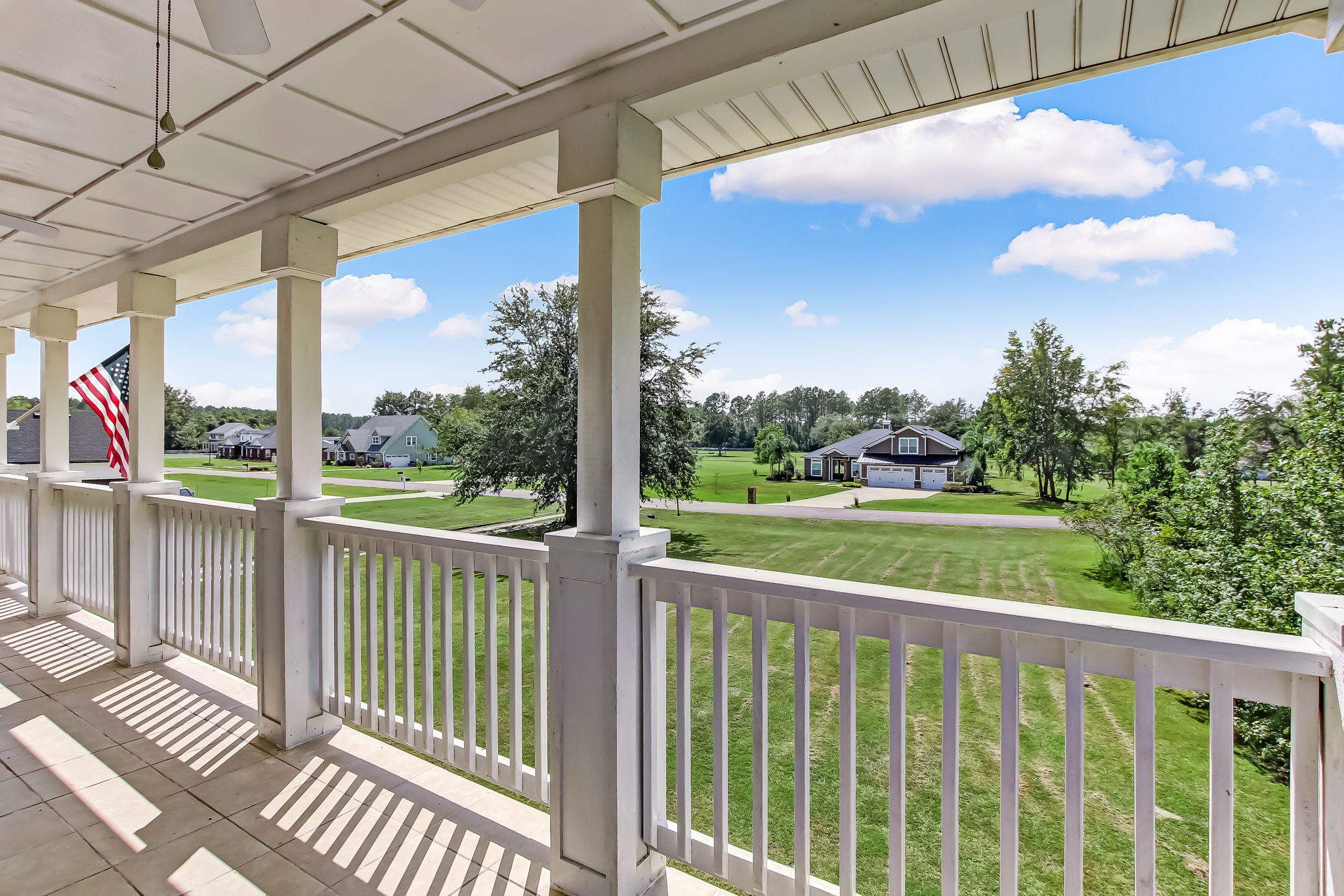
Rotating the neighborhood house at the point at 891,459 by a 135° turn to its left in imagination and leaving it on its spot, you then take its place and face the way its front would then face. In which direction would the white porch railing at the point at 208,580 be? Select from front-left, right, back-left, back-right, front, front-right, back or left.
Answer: back

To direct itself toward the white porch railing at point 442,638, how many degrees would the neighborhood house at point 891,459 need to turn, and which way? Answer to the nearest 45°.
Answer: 0° — it already faces it

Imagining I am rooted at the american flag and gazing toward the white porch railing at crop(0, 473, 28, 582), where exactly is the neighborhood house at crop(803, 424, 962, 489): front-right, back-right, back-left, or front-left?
back-right

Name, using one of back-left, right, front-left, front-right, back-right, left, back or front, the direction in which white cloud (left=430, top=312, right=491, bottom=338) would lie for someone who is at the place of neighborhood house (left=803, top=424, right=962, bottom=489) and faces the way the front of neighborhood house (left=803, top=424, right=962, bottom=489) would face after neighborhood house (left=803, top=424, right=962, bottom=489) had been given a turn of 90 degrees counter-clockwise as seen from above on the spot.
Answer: back-left

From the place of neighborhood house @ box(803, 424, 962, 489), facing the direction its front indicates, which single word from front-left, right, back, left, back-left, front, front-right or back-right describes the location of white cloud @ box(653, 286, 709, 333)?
back-right

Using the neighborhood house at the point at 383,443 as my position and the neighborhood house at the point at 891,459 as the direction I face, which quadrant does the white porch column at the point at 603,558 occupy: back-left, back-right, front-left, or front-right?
front-right

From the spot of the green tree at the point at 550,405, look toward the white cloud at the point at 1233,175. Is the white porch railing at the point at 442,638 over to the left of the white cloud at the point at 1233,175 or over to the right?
right

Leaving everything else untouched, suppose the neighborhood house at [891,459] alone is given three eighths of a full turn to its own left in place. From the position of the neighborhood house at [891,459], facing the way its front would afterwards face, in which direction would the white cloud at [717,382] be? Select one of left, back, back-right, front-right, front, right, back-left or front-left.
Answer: left

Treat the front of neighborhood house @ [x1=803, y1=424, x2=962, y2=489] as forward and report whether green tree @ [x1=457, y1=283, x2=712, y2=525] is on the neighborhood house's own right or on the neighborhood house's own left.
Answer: on the neighborhood house's own right

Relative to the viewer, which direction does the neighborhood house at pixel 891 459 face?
toward the camera

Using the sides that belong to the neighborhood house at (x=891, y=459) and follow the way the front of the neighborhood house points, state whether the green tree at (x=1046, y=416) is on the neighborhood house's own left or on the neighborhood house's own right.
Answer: on the neighborhood house's own left

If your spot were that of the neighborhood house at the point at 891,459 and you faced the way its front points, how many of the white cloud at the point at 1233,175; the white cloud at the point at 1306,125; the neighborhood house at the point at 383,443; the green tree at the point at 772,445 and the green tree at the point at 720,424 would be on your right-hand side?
3
